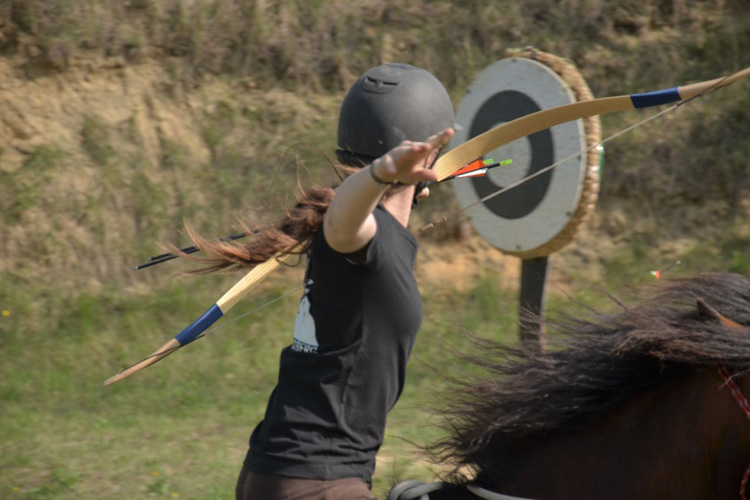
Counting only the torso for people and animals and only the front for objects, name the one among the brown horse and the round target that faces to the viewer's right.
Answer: the brown horse

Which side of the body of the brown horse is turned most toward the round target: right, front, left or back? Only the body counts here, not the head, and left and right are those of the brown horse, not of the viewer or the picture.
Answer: left

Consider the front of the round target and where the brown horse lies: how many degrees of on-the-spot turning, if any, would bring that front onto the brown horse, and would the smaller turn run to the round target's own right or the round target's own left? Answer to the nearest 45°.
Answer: approximately 45° to the round target's own left

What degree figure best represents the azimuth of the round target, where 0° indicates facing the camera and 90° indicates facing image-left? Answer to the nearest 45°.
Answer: approximately 45°

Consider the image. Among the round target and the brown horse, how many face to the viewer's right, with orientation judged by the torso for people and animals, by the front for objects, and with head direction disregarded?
1

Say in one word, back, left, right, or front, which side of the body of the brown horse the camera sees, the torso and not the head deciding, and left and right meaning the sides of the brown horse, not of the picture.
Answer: right
